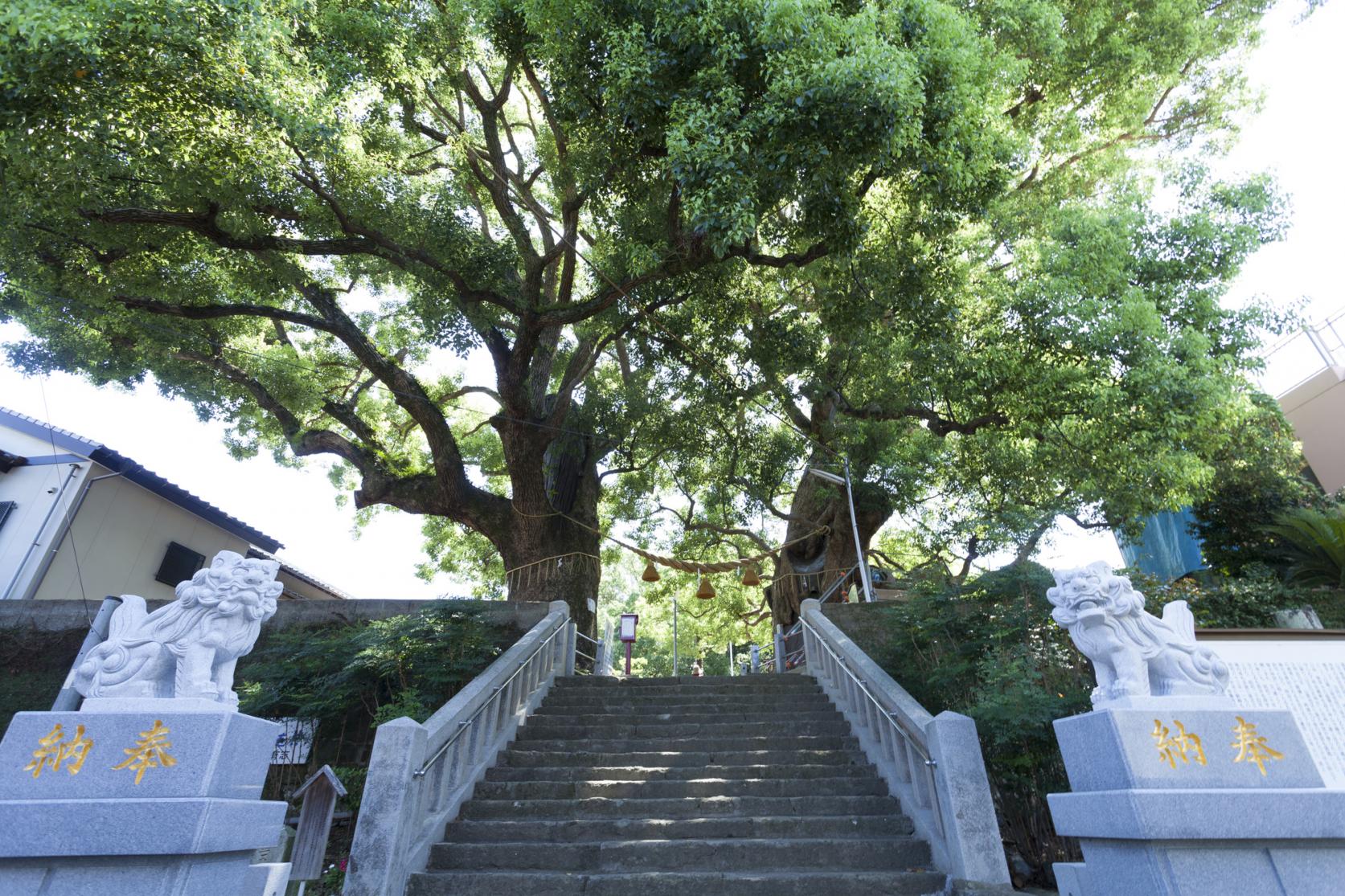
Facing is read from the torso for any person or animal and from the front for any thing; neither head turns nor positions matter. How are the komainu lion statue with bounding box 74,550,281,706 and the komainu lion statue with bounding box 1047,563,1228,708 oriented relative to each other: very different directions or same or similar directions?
very different directions

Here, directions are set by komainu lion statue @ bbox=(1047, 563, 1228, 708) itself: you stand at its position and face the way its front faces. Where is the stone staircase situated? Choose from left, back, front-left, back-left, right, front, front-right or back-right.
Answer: front-right

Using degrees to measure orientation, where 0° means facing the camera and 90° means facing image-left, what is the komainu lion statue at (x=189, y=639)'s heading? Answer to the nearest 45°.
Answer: approximately 315°

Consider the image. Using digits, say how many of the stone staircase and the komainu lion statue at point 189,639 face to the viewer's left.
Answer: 0

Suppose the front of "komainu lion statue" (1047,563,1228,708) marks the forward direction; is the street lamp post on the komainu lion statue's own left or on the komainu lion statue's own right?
on the komainu lion statue's own right

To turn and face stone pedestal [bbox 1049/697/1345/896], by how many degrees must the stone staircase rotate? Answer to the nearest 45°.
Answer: approximately 45° to its left

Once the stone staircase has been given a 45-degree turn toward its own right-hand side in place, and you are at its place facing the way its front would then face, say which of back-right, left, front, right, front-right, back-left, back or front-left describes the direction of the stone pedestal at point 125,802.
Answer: front

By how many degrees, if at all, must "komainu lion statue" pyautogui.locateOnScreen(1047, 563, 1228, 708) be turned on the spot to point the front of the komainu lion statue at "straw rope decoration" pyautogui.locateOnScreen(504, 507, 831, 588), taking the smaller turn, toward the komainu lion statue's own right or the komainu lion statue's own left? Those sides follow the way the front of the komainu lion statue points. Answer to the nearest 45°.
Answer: approximately 90° to the komainu lion statue's own right

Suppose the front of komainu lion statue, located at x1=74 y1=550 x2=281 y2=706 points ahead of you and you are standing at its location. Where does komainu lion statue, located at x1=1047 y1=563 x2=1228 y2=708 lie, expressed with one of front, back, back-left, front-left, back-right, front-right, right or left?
front

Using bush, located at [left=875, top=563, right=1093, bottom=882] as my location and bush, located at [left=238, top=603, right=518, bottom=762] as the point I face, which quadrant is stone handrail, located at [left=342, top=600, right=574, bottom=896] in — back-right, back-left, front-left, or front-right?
front-left

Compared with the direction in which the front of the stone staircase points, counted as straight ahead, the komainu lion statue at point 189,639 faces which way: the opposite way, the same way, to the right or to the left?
to the left

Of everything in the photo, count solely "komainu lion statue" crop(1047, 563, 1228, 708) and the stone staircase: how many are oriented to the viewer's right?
0

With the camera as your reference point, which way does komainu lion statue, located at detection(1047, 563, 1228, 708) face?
facing the viewer and to the left of the viewer

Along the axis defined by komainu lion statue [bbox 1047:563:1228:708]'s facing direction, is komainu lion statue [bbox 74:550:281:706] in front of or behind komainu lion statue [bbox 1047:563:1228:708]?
in front

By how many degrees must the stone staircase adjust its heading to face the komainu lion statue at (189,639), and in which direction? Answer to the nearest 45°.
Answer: approximately 45° to its right

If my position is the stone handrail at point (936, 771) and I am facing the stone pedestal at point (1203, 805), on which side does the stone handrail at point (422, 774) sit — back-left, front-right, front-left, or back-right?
back-right

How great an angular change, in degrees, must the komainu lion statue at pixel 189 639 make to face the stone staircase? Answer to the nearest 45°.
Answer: approximately 45° to its left

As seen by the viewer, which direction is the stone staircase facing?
toward the camera
